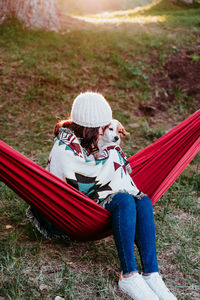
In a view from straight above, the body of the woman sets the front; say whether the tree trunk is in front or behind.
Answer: behind

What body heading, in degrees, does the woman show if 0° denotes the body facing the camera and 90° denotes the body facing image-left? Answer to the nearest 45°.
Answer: approximately 315°
